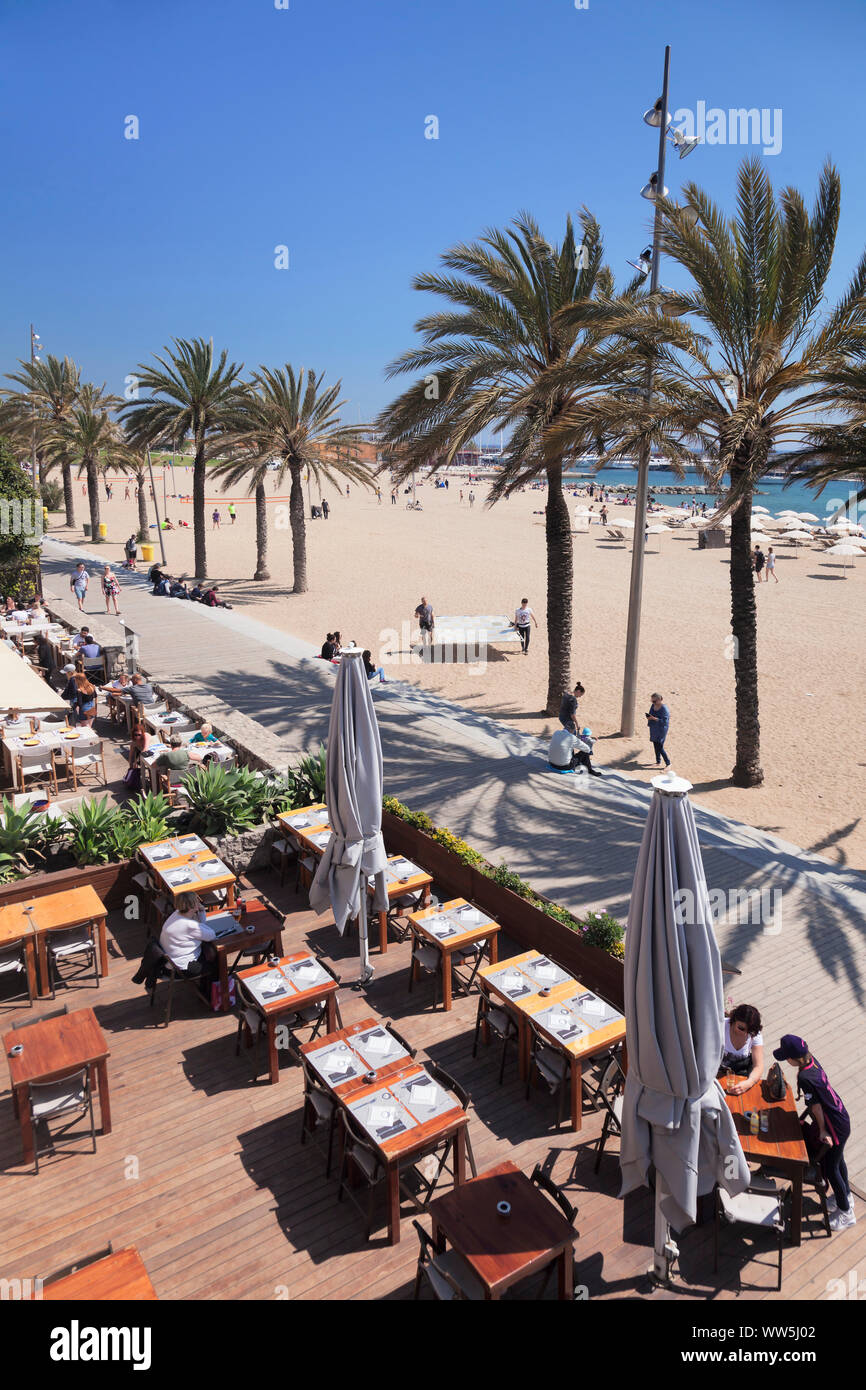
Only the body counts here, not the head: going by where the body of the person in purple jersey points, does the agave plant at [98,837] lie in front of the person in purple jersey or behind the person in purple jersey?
in front

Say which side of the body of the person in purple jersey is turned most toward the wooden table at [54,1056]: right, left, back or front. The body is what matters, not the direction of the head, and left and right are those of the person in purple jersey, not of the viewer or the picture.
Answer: front

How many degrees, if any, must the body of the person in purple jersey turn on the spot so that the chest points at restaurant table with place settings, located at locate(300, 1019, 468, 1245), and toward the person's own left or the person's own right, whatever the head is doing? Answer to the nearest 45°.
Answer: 0° — they already face it

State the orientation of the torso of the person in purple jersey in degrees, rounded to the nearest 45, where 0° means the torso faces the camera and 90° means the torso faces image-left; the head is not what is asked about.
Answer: approximately 90°

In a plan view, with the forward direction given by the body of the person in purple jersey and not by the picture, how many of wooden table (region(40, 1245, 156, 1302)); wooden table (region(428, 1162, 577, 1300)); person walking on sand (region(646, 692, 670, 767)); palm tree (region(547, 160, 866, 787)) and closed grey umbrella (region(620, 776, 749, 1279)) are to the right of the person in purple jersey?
2

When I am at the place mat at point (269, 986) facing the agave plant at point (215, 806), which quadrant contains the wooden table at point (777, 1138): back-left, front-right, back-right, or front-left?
back-right

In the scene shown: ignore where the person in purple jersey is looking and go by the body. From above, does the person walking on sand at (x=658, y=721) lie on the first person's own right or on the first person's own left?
on the first person's own right

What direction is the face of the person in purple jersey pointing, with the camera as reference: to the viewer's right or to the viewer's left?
to the viewer's left

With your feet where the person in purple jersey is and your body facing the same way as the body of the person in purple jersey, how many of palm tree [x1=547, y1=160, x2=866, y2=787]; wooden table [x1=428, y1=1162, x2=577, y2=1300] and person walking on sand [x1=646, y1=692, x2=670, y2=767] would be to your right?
2

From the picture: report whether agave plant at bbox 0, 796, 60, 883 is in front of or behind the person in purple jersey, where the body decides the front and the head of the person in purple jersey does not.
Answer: in front

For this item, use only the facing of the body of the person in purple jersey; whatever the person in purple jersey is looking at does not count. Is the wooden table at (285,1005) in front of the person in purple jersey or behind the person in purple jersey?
in front
